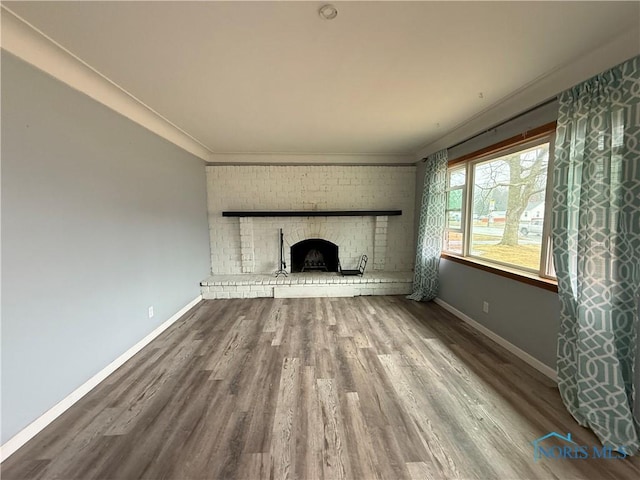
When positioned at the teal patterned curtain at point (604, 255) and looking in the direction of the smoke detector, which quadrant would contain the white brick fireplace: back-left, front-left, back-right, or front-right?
front-right

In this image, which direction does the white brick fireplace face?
toward the camera

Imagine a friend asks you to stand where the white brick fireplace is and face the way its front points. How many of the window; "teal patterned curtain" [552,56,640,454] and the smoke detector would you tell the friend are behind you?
0

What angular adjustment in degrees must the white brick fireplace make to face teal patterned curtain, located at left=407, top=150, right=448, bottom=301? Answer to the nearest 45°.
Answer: approximately 45° to its left

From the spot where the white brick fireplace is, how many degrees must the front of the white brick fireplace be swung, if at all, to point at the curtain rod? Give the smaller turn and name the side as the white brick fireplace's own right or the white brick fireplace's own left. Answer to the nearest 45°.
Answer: approximately 45° to the white brick fireplace's own left

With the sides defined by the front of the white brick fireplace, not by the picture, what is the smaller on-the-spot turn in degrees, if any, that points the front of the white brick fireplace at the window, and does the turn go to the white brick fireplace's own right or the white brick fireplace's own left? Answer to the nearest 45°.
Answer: approximately 45° to the white brick fireplace's own left

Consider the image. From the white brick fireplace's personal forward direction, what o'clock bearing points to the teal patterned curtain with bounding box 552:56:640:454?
The teal patterned curtain is roughly at 11 o'clock from the white brick fireplace.

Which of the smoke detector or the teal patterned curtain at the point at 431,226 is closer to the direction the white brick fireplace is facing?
the smoke detector

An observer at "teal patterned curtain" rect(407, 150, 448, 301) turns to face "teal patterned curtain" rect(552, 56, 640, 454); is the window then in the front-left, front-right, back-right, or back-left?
front-left

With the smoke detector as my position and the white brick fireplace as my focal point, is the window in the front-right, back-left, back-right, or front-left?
front-right

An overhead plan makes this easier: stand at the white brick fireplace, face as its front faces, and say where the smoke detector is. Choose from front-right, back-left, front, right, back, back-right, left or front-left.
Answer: front
